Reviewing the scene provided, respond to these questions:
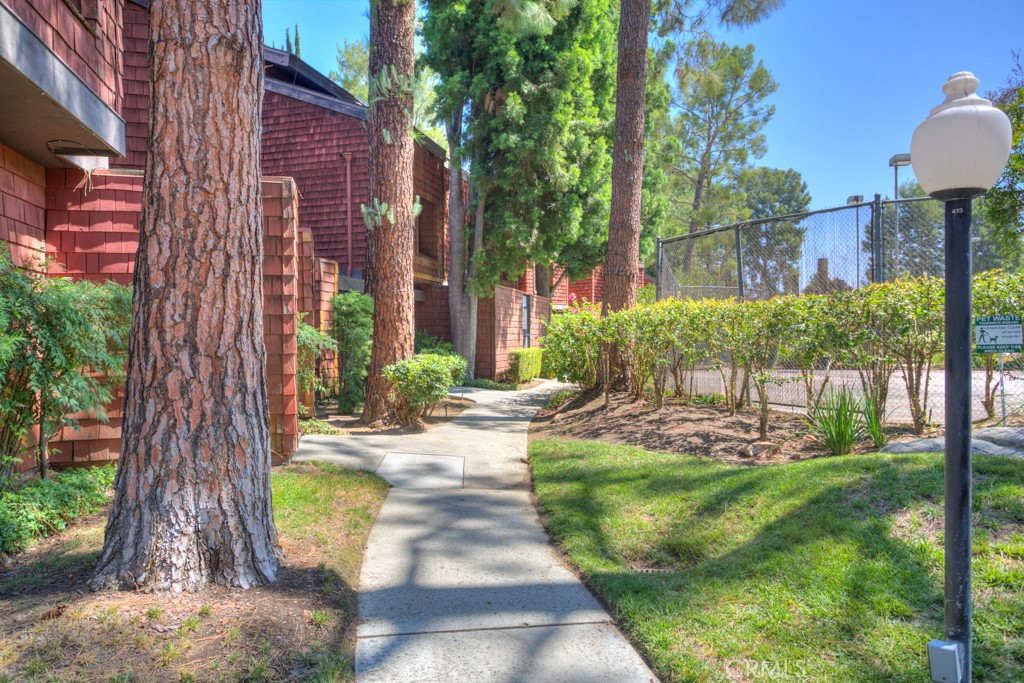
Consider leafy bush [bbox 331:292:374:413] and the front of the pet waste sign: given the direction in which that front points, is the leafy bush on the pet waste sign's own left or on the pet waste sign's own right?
on the pet waste sign's own right

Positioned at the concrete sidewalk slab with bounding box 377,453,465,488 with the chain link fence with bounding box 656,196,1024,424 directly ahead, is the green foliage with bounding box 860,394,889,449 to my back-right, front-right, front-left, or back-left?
front-right

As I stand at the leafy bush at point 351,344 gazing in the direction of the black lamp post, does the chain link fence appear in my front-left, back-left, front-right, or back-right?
front-left

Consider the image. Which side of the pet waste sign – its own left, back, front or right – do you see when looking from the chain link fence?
back

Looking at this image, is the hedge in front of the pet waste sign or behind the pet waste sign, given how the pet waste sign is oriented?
behind

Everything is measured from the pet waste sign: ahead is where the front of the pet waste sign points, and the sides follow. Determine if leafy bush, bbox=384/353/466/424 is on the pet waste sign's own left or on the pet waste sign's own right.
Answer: on the pet waste sign's own right

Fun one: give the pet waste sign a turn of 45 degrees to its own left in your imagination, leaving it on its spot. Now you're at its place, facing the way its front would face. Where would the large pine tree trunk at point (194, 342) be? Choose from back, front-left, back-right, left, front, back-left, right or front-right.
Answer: right

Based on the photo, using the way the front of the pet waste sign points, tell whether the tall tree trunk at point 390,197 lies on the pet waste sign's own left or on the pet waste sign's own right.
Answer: on the pet waste sign's own right

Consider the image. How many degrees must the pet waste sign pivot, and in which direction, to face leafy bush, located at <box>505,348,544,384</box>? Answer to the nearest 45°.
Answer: approximately 135° to its right

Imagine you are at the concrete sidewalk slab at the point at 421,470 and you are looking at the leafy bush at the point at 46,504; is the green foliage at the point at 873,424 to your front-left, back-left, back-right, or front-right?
back-left

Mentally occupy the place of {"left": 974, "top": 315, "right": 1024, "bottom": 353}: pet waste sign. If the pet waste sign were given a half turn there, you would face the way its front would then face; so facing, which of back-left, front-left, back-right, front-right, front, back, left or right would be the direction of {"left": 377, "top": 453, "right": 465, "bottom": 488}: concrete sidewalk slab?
left

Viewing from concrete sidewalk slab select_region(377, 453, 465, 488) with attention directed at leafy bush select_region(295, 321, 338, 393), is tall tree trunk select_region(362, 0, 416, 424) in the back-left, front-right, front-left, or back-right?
front-right

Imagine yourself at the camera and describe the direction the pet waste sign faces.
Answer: facing the viewer
